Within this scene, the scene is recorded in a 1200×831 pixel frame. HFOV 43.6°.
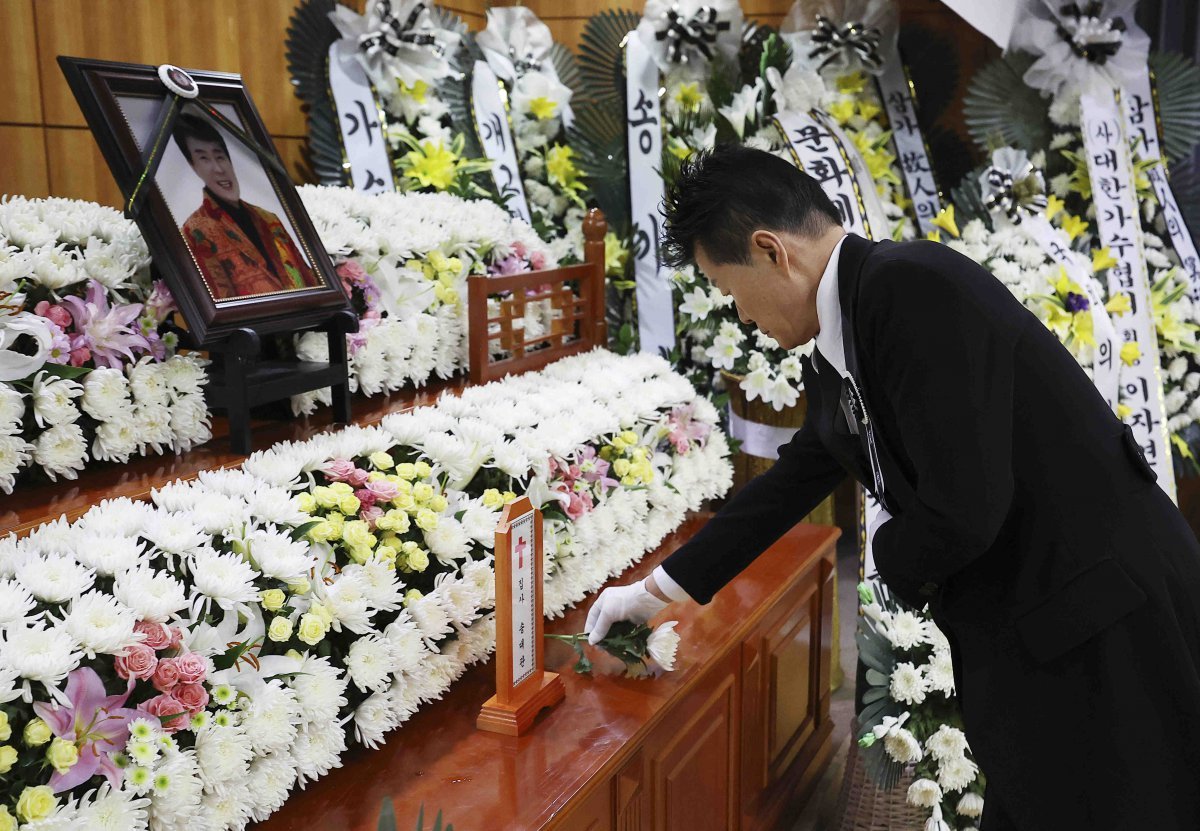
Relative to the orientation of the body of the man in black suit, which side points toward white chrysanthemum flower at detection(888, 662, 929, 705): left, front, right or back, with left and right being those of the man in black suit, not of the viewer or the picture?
right

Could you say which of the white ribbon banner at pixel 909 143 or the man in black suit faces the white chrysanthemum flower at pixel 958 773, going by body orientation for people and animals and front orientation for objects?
the white ribbon banner

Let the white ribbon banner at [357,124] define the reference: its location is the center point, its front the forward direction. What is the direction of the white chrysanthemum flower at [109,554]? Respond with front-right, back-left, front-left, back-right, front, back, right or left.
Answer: front

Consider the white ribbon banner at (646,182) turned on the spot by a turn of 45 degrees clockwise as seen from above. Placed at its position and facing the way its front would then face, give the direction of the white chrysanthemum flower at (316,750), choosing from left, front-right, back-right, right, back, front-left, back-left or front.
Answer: front-left

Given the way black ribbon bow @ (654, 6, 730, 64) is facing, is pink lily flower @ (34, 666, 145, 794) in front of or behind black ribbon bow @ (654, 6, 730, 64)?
in front

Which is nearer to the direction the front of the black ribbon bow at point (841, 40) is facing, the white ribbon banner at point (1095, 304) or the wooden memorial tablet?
the wooden memorial tablet

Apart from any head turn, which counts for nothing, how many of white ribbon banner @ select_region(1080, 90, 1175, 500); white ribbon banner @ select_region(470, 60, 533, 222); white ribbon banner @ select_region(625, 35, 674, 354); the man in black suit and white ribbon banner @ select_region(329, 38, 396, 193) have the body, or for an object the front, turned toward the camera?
4

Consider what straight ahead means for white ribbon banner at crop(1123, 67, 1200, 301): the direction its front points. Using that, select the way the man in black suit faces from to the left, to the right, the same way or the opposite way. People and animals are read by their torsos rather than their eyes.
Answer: to the right

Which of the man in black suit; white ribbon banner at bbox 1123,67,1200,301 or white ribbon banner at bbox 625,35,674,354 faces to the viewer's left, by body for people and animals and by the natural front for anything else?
the man in black suit

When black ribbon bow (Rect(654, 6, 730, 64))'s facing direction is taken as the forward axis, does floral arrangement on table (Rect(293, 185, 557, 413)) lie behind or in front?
in front

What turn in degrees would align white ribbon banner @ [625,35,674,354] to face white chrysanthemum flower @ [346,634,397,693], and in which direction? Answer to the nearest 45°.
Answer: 0° — it already faces it

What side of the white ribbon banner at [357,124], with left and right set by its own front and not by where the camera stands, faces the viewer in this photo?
front

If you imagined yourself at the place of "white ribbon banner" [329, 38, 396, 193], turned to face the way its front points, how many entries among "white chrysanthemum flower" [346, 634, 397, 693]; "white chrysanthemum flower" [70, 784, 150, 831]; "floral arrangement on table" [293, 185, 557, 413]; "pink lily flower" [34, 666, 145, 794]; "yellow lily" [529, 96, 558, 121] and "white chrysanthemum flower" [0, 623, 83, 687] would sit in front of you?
5

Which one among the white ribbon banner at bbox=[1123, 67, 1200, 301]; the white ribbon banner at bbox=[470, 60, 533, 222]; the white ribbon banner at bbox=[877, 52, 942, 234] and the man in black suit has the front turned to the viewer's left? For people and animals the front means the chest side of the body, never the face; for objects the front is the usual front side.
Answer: the man in black suit

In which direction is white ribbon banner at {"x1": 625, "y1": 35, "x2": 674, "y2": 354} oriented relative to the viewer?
toward the camera

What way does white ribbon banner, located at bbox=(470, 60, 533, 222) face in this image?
toward the camera
